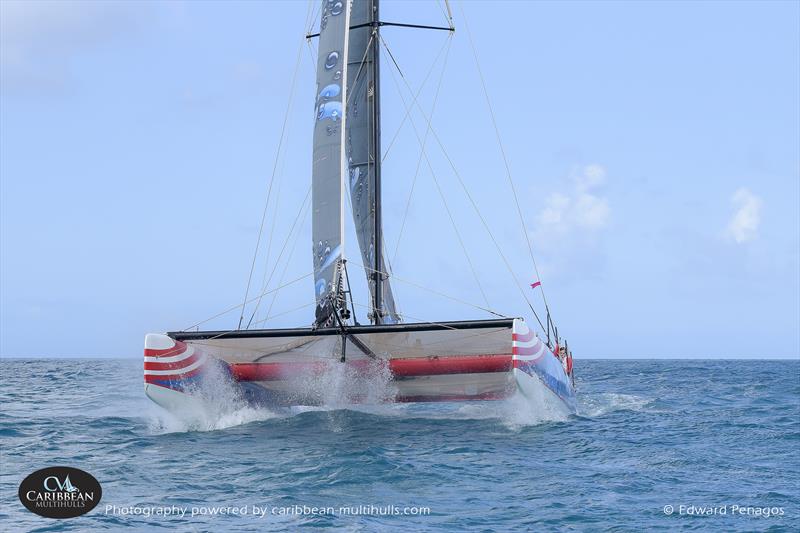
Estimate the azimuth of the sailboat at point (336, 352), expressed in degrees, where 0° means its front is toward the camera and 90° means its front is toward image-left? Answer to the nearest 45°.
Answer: approximately 0°
